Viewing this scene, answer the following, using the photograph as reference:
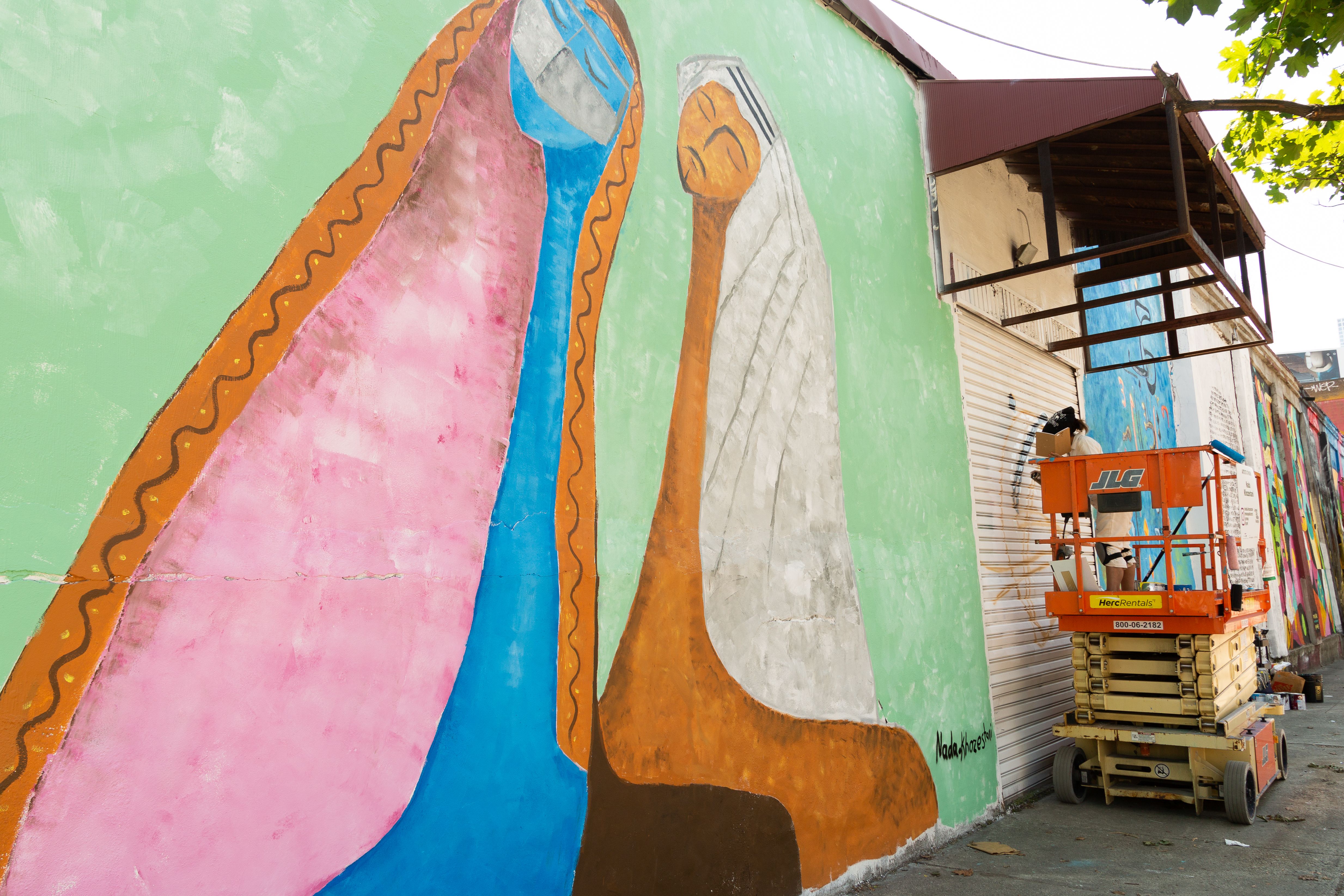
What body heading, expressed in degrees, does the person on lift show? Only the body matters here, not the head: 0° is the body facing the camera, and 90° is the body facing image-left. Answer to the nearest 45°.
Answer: approximately 90°

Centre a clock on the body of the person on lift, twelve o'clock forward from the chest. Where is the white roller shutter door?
The white roller shutter door is roughly at 11 o'clock from the person on lift.
